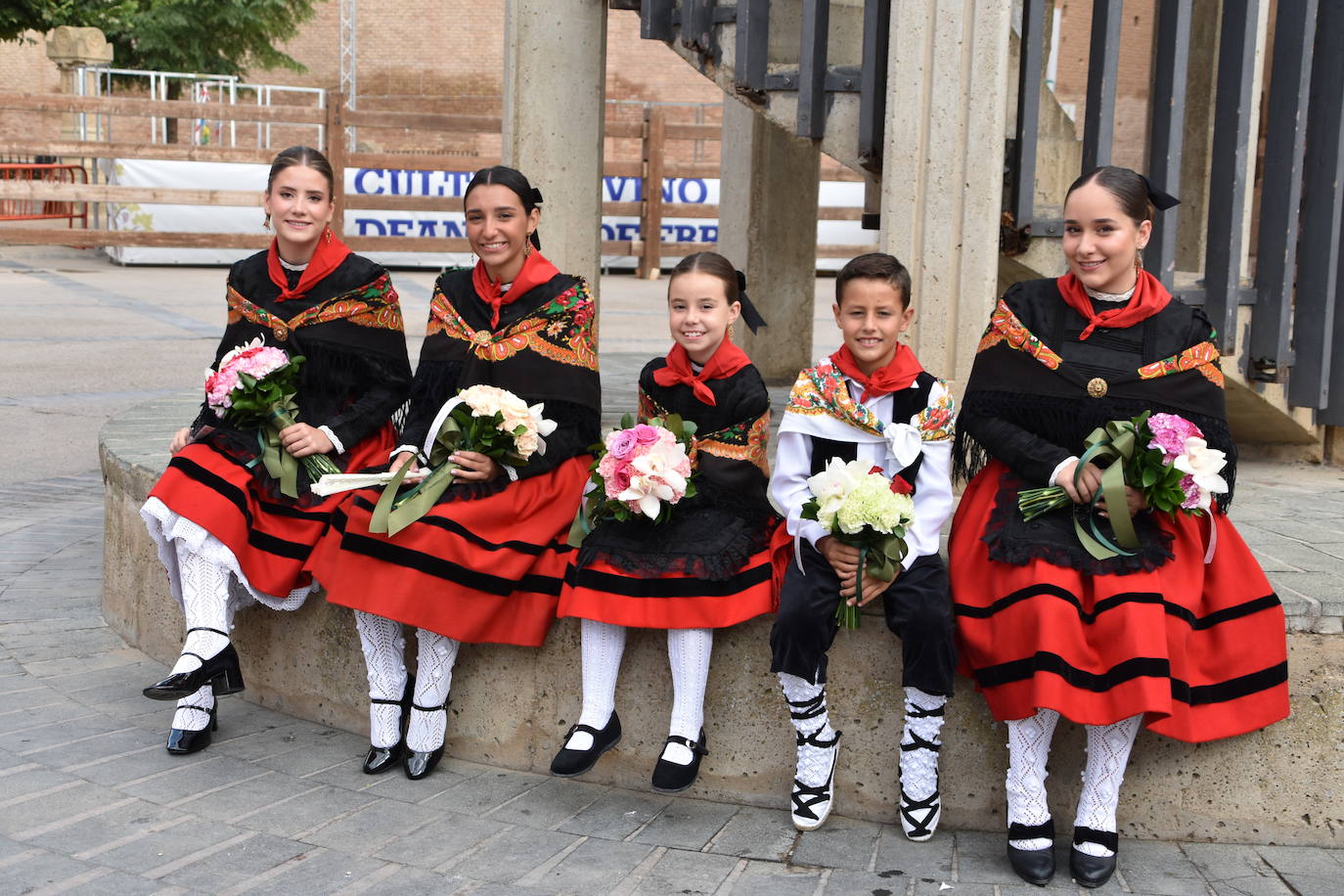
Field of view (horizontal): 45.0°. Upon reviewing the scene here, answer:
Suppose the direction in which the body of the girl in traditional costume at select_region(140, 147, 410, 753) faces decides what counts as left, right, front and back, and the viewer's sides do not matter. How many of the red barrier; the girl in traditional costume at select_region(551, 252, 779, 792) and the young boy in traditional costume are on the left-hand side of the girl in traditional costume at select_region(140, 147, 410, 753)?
2

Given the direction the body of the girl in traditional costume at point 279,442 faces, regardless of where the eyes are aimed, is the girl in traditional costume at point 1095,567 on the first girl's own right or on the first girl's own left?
on the first girl's own left

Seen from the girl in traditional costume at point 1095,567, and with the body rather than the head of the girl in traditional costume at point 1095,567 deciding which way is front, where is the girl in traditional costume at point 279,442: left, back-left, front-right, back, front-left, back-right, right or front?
right

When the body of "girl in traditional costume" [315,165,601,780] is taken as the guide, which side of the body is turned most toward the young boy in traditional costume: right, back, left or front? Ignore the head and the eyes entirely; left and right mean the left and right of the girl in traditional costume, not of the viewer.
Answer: left

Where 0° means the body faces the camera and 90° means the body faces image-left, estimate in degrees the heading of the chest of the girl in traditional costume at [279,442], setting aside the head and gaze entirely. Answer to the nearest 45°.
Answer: approximately 45°

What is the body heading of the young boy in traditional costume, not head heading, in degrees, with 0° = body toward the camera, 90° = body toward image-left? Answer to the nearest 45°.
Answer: approximately 0°

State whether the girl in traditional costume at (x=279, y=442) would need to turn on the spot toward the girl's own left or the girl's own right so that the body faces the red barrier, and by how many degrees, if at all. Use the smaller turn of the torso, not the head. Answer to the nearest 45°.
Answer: approximately 135° to the girl's own right

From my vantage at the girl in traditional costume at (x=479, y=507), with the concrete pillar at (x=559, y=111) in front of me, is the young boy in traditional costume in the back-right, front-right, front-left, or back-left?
back-right

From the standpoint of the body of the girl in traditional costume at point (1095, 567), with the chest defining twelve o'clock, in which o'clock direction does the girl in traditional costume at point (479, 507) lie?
the girl in traditional costume at point (479, 507) is roughly at 3 o'clock from the girl in traditional costume at point (1095, 567).

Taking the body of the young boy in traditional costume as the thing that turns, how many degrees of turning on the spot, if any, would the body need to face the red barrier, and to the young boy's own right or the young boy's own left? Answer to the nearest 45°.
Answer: approximately 135° to the young boy's own right
